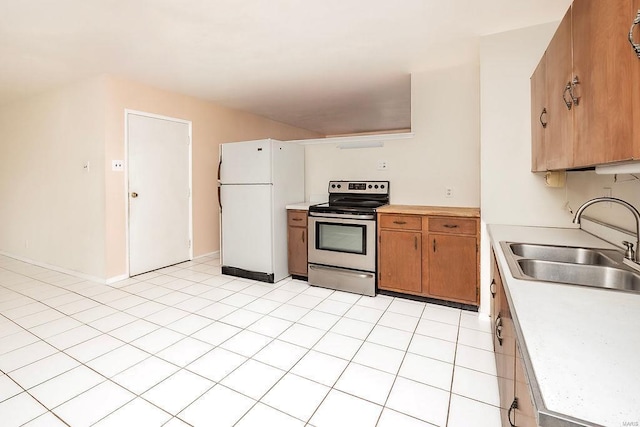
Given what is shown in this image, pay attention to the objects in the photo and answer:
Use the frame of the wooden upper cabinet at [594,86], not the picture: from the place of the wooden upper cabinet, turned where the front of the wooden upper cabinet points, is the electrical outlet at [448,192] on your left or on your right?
on your right

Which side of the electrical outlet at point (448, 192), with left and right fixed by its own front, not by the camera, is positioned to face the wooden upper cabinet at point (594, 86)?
front

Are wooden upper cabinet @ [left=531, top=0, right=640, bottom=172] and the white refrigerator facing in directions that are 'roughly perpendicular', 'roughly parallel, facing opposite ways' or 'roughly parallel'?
roughly perpendicular

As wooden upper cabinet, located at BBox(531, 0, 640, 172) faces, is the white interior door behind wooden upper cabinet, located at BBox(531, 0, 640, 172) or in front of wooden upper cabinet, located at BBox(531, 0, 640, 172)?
in front

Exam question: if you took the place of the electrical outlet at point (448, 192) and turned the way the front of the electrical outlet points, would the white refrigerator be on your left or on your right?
on your right

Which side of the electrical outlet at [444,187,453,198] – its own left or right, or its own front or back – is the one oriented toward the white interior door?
right

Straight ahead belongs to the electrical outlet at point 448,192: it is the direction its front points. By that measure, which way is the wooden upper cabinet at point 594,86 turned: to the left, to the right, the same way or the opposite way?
to the right

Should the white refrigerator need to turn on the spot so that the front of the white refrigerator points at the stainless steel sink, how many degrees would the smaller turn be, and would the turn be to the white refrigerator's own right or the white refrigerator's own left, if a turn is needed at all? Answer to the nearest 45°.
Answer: approximately 90° to the white refrigerator's own left

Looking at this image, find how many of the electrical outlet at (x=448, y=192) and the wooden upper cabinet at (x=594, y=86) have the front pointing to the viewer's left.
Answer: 1

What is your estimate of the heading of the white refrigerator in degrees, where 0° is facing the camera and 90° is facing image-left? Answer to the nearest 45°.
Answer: approximately 45°

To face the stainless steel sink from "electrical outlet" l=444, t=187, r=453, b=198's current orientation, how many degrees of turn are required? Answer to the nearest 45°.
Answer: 0° — it already faces it

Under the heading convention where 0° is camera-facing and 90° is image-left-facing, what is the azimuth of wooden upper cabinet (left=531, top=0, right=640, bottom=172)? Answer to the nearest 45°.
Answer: approximately 90°
